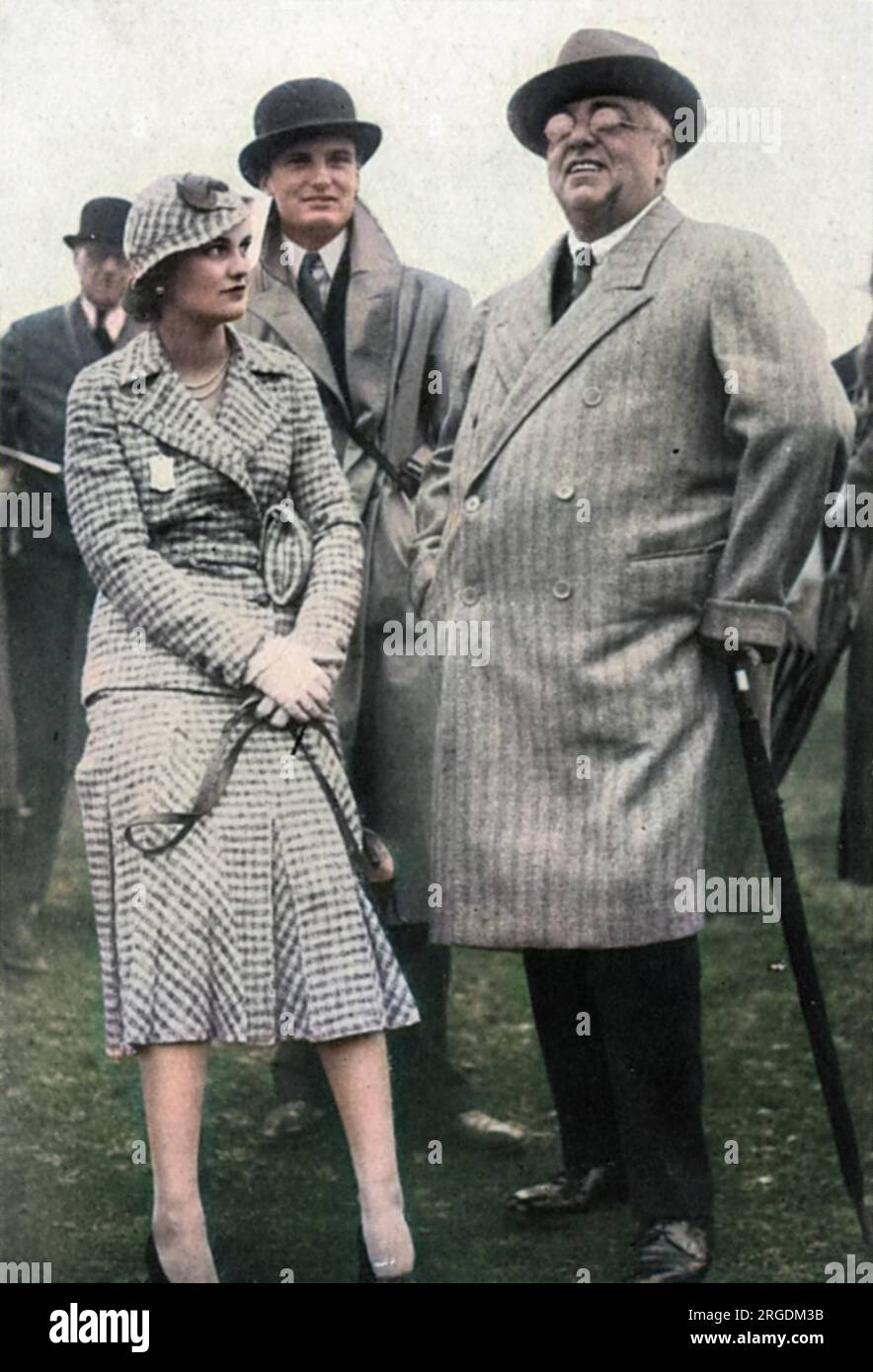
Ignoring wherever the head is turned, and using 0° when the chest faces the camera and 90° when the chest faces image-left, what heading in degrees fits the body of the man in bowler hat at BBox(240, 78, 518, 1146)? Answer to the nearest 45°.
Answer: approximately 0°

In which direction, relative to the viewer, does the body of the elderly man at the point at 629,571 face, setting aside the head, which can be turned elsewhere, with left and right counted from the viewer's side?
facing the viewer and to the left of the viewer

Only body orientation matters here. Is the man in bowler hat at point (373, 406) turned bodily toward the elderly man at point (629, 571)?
no

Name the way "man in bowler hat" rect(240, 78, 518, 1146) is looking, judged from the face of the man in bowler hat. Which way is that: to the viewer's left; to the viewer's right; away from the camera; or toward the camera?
toward the camera

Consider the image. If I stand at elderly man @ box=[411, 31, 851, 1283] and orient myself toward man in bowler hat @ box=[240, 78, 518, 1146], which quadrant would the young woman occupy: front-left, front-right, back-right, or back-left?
front-left

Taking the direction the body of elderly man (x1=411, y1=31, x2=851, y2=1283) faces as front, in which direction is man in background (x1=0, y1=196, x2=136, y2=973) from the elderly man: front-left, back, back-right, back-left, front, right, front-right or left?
back-right

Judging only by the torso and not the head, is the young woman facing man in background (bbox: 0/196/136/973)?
no

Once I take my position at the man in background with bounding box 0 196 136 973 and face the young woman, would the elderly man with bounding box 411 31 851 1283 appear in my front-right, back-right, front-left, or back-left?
front-left
